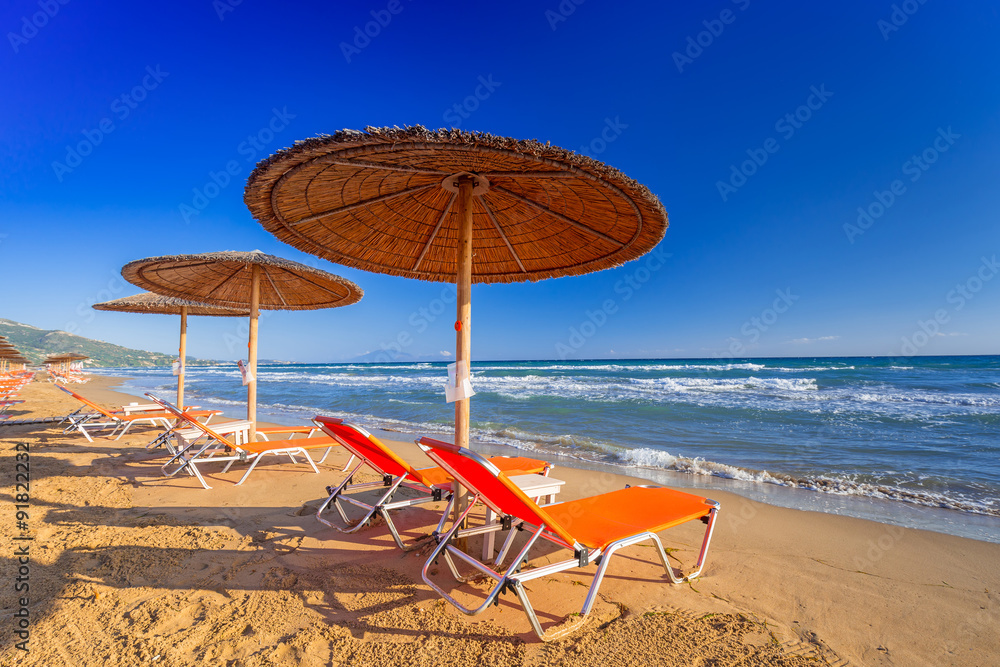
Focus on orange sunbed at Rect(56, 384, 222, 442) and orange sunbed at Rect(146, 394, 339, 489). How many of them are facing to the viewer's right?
2

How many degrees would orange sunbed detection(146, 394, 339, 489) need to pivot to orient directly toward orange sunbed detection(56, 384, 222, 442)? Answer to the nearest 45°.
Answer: approximately 135° to its left

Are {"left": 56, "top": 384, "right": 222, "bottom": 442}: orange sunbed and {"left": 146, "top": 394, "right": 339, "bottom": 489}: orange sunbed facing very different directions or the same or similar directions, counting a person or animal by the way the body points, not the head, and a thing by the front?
same or similar directions

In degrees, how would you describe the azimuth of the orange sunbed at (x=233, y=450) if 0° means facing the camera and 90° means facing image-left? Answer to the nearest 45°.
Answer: approximately 270°

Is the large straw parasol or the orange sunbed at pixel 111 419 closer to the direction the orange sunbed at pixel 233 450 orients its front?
the large straw parasol

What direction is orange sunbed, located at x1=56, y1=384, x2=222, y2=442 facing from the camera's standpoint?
to the viewer's right

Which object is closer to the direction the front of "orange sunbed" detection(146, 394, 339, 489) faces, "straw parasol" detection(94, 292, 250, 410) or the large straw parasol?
the large straw parasol

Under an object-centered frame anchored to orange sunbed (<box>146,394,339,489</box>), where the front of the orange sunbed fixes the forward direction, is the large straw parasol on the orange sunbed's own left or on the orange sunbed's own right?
on the orange sunbed's own right

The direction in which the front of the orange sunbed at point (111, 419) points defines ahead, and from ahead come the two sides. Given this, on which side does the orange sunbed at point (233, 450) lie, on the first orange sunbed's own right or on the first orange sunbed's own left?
on the first orange sunbed's own right
